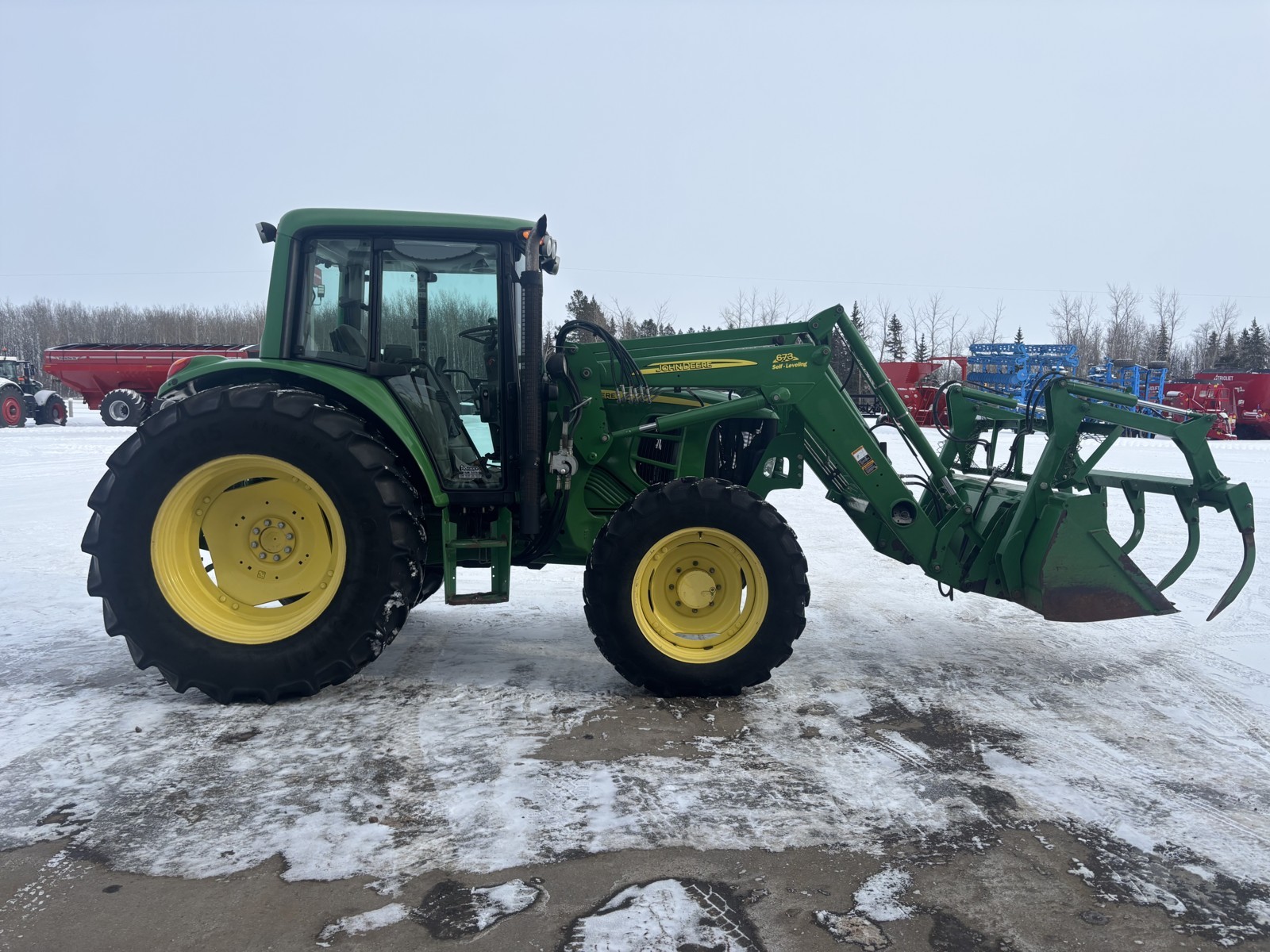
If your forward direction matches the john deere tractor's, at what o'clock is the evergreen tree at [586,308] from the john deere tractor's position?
The evergreen tree is roughly at 9 o'clock from the john deere tractor.

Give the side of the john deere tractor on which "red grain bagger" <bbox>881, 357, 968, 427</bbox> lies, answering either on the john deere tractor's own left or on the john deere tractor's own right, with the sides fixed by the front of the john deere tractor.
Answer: on the john deere tractor's own left

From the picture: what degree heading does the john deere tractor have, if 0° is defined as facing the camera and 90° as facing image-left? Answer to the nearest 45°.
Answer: approximately 270°

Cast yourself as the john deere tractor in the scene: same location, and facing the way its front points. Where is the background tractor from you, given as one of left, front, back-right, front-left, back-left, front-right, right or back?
back-left

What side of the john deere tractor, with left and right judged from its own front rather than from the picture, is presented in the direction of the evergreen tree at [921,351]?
left

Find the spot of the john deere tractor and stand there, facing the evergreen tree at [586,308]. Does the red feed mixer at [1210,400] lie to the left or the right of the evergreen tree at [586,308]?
right

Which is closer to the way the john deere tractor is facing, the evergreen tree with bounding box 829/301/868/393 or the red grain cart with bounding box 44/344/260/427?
the evergreen tree

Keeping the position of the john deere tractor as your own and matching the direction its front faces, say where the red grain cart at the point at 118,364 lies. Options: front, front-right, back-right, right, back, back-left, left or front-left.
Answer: back-left

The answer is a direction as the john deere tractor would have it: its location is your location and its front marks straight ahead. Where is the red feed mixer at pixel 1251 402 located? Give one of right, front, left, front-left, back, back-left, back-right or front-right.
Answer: front-left

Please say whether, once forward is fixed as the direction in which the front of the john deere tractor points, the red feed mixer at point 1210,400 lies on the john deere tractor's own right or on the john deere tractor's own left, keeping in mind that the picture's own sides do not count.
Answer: on the john deere tractor's own left

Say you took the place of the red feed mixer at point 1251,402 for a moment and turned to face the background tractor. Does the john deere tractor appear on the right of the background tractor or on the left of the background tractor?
left
